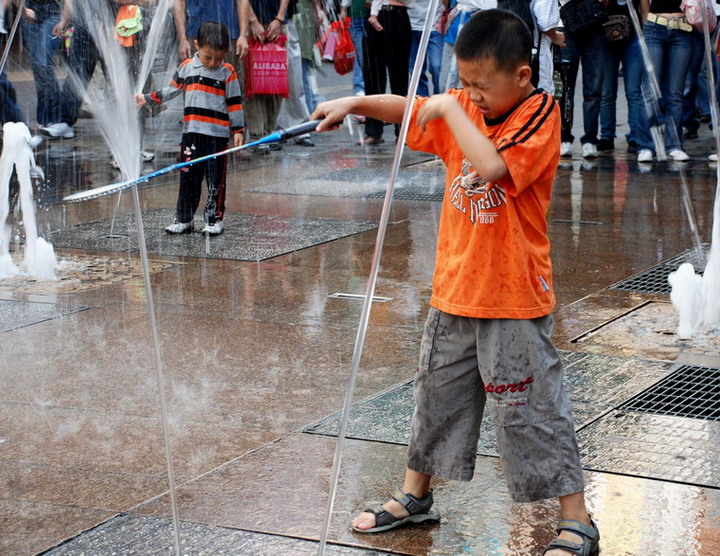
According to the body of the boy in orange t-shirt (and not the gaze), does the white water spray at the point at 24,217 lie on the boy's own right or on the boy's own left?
on the boy's own right

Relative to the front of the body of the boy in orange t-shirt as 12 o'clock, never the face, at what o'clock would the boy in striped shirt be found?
The boy in striped shirt is roughly at 4 o'clock from the boy in orange t-shirt.

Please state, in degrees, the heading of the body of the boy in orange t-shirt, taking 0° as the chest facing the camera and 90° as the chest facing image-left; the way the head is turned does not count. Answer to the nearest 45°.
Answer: approximately 45°

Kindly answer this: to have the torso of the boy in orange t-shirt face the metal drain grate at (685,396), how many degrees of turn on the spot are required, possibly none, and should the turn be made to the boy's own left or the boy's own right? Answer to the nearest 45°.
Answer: approximately 180°

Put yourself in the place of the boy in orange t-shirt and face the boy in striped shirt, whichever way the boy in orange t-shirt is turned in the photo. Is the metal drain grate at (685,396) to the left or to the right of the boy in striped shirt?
right
